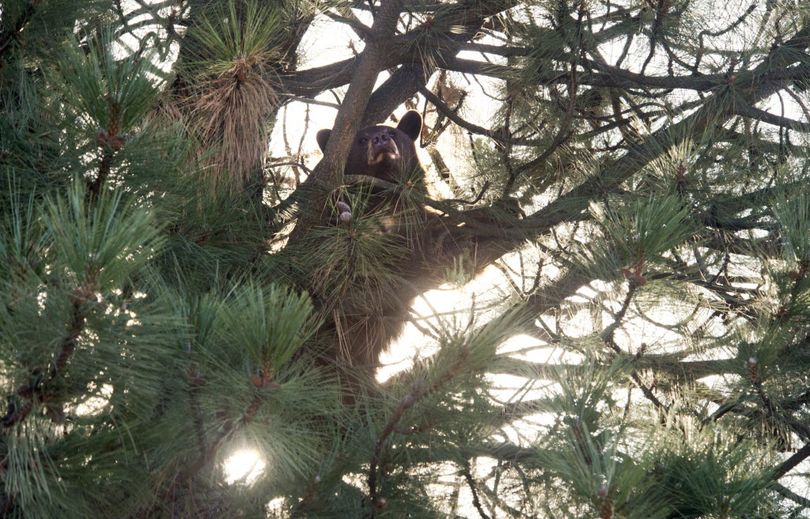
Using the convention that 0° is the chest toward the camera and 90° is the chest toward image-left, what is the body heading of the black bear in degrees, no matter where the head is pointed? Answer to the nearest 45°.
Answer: approximately 0°
